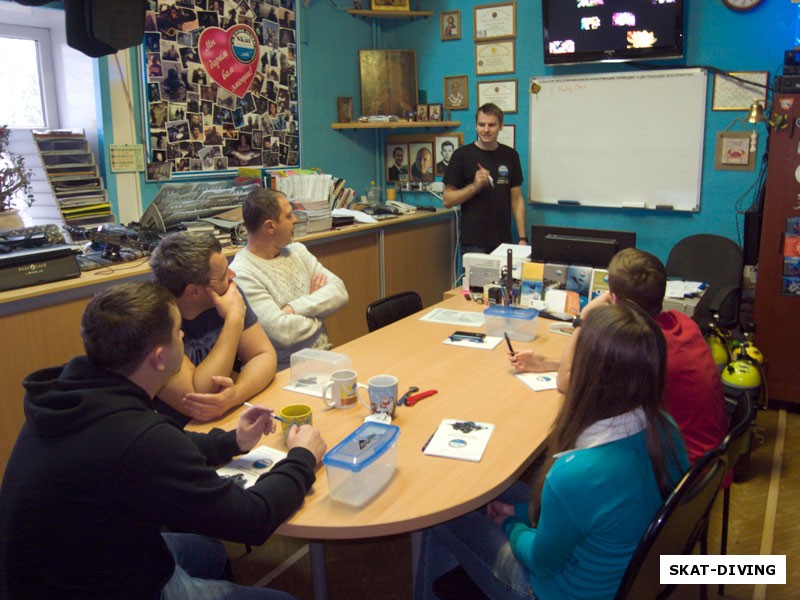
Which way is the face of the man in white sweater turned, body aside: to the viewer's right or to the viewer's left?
to the viewer's right

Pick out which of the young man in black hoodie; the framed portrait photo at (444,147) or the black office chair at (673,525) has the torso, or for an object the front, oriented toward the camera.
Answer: the framed portrait photo

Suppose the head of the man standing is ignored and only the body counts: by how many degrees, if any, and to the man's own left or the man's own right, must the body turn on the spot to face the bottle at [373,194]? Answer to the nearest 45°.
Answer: approximately 135° to the man's own right

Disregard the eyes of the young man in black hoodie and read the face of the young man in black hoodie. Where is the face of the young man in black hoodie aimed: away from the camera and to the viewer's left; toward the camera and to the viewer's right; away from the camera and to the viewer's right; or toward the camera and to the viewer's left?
away from the camera and to the viewer's right

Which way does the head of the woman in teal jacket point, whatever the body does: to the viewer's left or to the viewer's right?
to the viewer's left

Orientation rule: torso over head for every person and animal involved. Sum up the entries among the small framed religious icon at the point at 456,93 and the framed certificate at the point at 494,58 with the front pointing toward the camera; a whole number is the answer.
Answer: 2

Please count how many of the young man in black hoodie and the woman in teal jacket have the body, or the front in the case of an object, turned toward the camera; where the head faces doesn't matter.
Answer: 0

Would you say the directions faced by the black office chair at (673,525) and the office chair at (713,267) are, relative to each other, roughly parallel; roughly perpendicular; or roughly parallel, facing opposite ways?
roughly perpendicular

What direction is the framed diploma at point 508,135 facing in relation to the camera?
toward the camera

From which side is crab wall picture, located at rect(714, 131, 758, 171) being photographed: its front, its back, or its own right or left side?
front

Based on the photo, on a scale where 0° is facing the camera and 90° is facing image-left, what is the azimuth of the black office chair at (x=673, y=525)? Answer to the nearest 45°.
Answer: approximately 135°

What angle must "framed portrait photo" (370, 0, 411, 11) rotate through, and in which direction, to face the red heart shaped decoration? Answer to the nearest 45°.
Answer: approximately 45° to its right

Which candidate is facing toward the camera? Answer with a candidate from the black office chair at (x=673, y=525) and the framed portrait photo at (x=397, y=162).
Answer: the framed portrait photo

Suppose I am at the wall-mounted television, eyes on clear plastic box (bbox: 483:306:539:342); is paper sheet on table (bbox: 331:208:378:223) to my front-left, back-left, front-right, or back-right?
front-right

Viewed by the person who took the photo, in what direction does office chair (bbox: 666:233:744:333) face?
facing the viewer and to the left of the viewer
